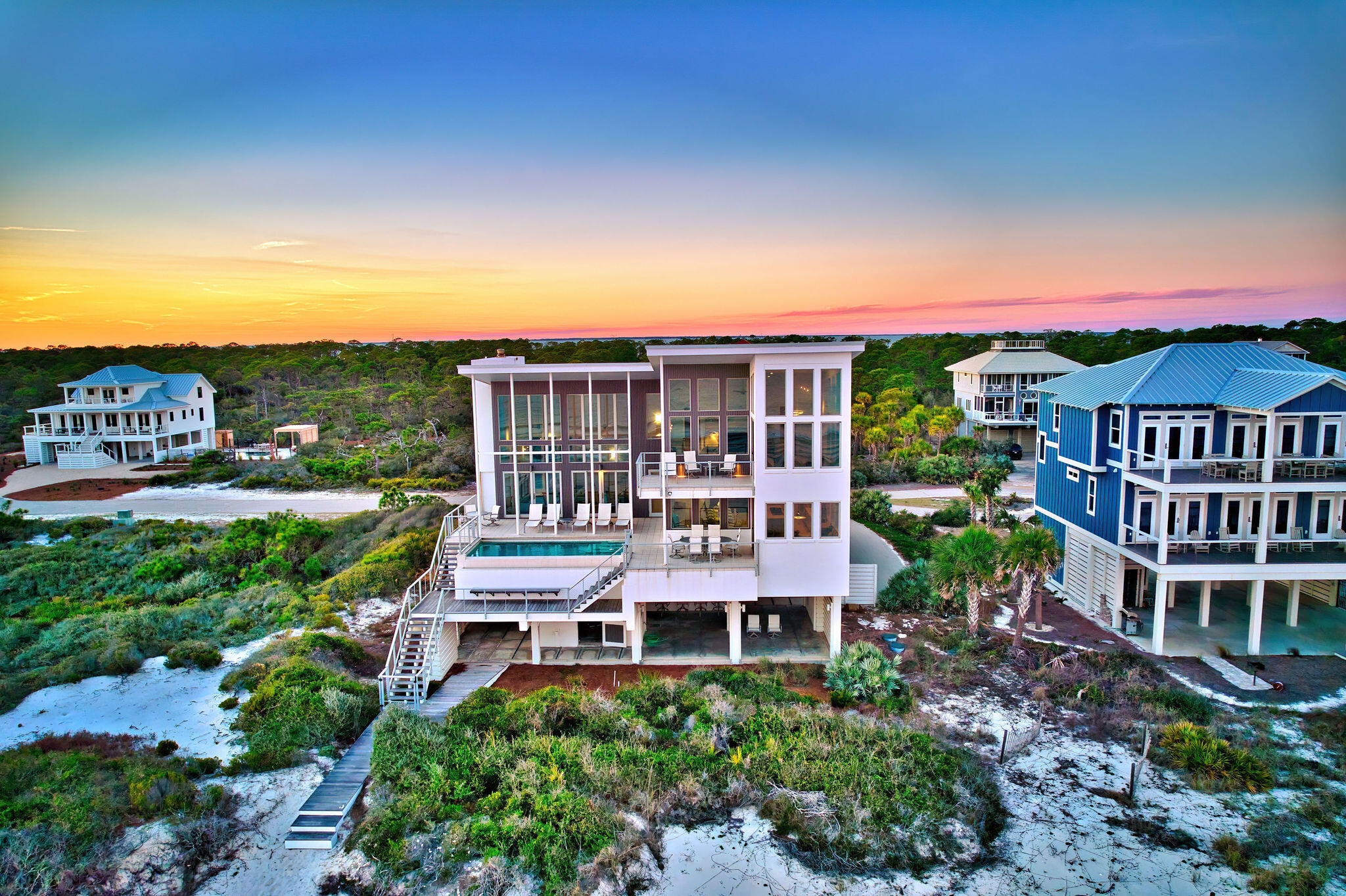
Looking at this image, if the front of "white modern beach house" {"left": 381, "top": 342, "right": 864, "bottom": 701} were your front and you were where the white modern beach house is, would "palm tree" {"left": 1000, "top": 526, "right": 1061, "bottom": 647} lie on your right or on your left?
on your left

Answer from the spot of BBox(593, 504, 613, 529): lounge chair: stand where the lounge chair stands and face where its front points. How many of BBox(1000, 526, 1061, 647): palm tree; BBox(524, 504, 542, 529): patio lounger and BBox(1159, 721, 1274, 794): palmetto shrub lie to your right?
1

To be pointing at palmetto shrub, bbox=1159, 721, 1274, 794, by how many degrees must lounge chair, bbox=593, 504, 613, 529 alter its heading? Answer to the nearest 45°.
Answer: approximately 45° to its left

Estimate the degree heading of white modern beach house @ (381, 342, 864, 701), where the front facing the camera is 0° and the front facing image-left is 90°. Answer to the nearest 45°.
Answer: approximately 0°

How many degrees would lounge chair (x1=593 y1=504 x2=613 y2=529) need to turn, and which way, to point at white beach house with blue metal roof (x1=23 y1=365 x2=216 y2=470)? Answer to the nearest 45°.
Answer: approximately 135° to its right

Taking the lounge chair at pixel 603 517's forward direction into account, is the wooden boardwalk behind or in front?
in front

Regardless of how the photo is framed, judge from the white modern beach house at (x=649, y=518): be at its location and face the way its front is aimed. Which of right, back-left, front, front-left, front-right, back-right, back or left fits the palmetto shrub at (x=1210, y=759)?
front-left

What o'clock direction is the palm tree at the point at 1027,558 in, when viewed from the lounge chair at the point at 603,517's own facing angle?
The palm tree is roughly at 10 o'clock from the lounge chair.
